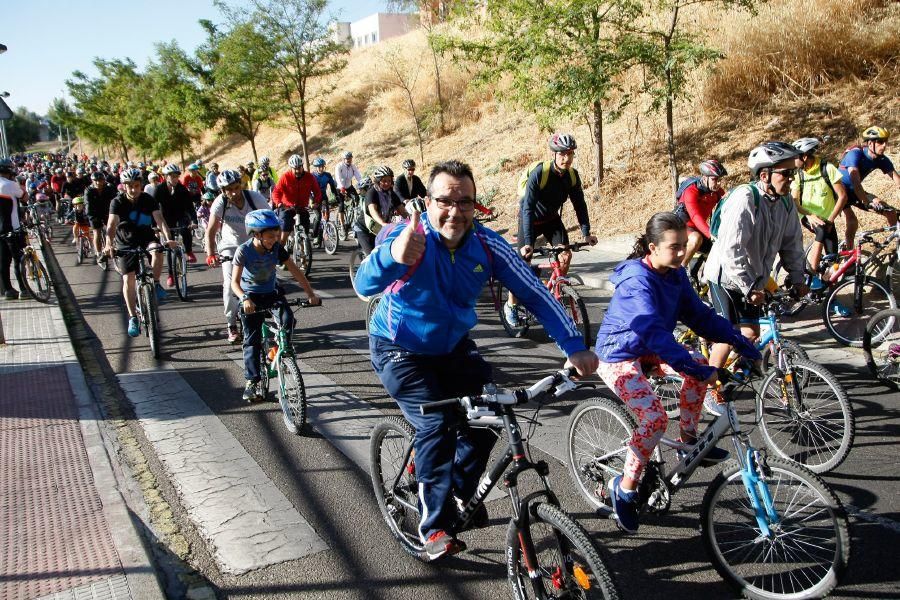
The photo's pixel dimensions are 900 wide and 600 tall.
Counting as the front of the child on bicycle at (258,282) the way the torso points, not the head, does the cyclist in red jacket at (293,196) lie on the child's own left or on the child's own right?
on the child's own left

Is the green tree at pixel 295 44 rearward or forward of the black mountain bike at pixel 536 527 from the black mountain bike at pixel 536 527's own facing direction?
rearward

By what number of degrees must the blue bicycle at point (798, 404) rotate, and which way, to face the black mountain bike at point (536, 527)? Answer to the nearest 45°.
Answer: approximately 90° to its right

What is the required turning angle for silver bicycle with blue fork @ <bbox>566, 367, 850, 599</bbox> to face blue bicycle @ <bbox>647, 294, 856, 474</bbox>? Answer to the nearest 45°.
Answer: approximately 135° to its left

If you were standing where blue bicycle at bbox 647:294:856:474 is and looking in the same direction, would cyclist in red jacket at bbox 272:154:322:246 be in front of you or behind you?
behind

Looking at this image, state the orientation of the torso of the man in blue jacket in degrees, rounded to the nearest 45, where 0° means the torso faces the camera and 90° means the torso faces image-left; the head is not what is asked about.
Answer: approximately 315°
